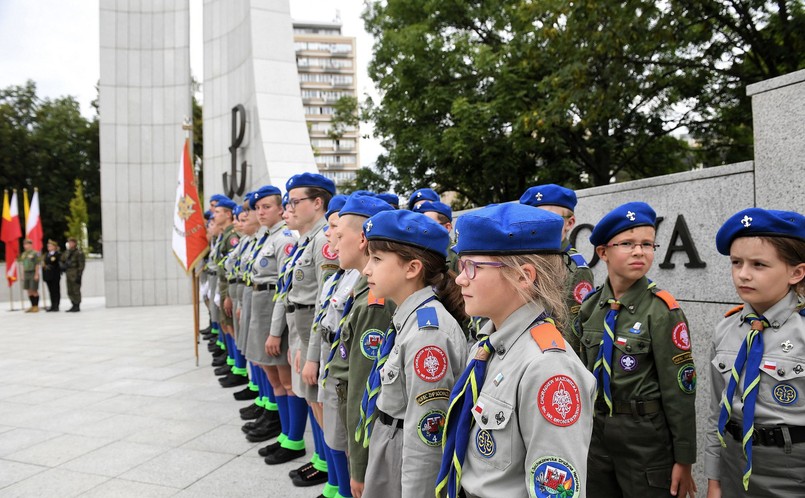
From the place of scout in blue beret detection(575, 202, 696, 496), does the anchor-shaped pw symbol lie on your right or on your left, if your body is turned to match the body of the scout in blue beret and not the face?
on your right

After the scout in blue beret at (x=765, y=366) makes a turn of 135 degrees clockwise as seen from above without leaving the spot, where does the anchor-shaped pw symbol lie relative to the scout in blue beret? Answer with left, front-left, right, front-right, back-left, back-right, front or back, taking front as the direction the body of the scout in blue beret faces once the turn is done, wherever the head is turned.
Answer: front-left

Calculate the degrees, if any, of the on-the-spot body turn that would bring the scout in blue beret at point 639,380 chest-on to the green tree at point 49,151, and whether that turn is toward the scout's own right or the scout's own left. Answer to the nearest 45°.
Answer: approximately 90° to the scout's own right
